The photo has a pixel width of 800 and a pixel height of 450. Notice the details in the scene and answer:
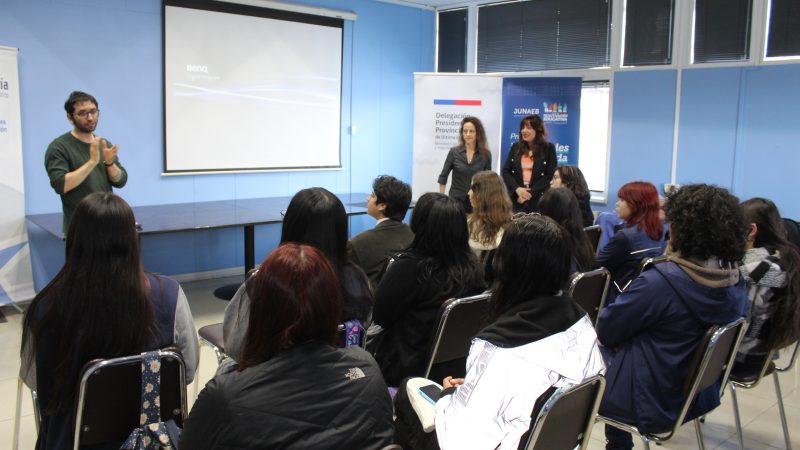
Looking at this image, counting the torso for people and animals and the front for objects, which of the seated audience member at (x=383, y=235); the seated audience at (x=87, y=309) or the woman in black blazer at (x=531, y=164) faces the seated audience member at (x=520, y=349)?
the woman in black blazer

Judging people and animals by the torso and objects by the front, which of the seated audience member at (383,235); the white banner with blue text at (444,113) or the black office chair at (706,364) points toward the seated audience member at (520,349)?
the white banner with blue text

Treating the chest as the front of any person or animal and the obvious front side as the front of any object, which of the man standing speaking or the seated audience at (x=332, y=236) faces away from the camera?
the seated audience

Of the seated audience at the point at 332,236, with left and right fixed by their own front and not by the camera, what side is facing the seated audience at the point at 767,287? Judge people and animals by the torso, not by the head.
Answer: right

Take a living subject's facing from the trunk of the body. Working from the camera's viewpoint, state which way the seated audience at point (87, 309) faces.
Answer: facing away from the viewer

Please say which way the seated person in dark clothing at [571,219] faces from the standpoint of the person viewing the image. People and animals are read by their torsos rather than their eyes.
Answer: facing away from the viewer and to the left of the viewer

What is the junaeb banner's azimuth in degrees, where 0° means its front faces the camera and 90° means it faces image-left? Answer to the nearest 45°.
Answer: approximately 0°

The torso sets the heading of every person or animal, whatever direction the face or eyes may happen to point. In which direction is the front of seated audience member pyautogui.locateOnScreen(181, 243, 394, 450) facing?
away from the camera

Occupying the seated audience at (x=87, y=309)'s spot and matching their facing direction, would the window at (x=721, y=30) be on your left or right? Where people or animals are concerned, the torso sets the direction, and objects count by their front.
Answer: on your right

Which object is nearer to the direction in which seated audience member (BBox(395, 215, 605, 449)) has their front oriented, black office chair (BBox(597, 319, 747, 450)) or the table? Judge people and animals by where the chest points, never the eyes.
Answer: the table
